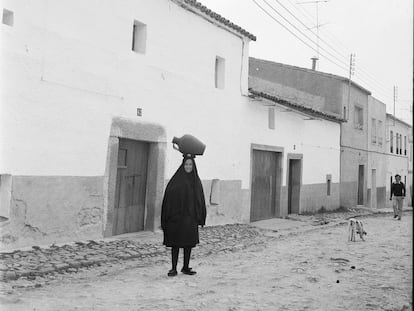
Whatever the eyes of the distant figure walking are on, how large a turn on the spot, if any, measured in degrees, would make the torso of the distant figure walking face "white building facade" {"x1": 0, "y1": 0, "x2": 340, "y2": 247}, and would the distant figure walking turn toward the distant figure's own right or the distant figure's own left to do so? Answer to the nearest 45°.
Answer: approximately 45° to the distant figure's own right

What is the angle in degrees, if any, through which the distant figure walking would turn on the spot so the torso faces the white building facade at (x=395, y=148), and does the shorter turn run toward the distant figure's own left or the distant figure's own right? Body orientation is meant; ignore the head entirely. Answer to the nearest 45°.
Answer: approximately 180°

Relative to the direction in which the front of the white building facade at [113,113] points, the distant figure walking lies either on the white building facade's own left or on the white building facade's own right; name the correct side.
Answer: on the white building facade's own left

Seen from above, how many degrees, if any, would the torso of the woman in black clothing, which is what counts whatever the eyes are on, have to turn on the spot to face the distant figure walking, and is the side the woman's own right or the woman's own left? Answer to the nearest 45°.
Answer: approximately 135° to the woman's own left

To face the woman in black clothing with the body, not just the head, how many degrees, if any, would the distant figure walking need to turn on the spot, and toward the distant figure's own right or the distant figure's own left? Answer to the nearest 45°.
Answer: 0° — they already face them

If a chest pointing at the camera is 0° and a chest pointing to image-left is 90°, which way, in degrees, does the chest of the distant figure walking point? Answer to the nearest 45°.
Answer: approximately 0°

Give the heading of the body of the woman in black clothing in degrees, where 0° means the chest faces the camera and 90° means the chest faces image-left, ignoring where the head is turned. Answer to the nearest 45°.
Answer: approximately 0°

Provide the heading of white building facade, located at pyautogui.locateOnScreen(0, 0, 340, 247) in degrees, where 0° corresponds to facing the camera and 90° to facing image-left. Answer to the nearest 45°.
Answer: approximately 315°

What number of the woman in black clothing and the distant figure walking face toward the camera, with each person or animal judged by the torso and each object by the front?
2
